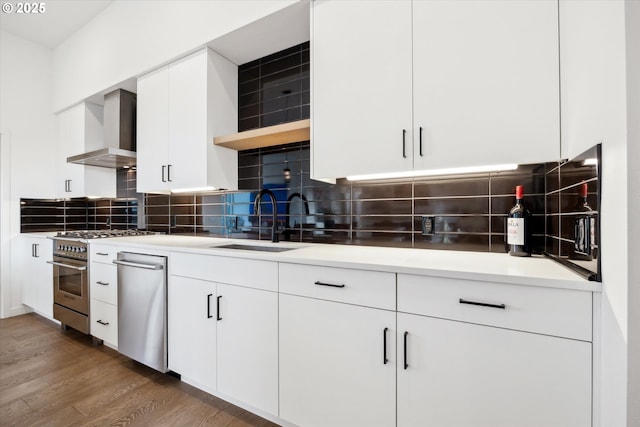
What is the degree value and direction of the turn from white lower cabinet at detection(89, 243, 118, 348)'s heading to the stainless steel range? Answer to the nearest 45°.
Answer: approximately 90° to its right

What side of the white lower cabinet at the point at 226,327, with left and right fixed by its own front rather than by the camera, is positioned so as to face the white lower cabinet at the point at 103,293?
right

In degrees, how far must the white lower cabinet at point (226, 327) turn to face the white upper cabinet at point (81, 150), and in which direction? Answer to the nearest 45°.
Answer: approximately 90° to its right

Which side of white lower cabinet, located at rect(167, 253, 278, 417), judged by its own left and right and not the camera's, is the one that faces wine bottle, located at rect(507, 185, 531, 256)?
left

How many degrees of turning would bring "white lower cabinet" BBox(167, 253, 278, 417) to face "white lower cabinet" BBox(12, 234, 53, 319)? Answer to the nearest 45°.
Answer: approximately 90° to its right
